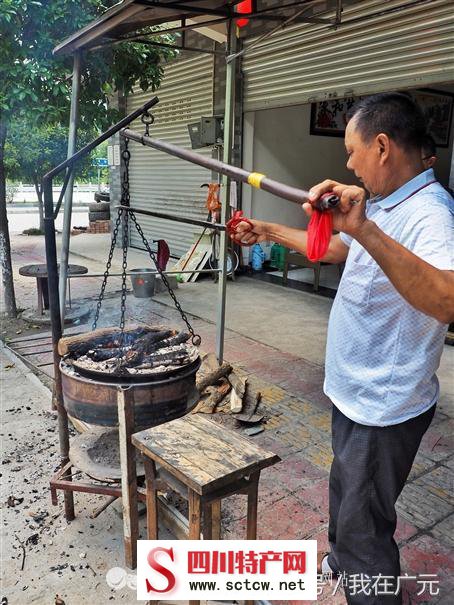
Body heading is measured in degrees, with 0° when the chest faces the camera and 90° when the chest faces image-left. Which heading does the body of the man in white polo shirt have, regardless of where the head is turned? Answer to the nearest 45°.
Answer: approximately 90°

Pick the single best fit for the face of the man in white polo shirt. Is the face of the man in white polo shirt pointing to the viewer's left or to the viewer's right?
to the viewer's left

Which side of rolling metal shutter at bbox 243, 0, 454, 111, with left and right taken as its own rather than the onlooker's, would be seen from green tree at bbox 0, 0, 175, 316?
front

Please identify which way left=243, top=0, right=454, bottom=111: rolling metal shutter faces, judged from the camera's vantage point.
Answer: facing the viewer and to the left of the viewer

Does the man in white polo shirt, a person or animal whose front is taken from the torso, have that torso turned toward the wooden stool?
yes

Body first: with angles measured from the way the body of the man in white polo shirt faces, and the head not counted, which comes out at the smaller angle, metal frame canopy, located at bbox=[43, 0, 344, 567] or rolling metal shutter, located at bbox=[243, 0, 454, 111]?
the metal frame canopy

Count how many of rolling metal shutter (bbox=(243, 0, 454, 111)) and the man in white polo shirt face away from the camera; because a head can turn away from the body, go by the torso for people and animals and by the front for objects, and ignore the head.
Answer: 0

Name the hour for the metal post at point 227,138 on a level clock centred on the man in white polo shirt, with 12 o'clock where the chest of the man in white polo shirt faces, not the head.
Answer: The metal post is roughly at 2 o'clock from the man in white polo shirt.

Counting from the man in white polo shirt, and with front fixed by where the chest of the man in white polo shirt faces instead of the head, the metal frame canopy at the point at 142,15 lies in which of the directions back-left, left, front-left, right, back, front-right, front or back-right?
front-right

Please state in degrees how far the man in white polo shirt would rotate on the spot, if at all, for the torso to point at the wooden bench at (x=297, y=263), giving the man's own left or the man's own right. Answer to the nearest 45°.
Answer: approximately 90° to the man's own right

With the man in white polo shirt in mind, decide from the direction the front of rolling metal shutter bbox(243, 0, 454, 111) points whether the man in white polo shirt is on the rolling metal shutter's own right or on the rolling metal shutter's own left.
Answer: on the rolling metal shutter's own left
